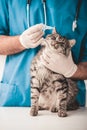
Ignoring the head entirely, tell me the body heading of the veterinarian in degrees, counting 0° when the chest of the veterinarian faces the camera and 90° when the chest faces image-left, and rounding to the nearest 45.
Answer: approximately 0°
